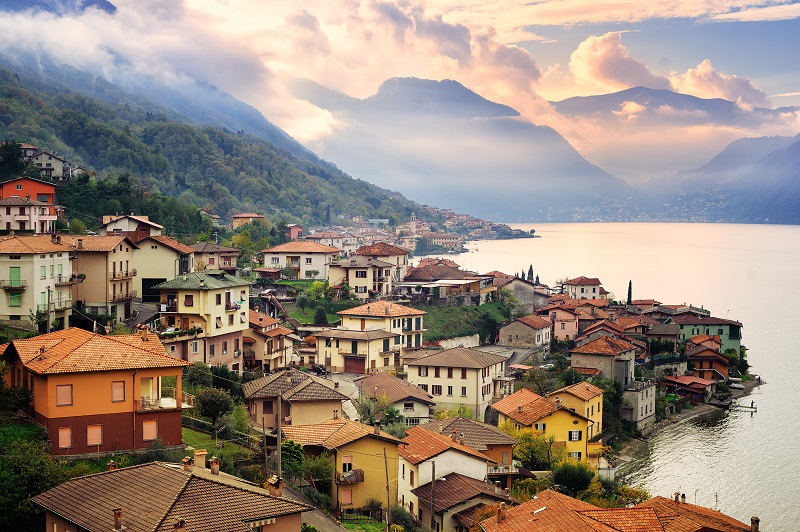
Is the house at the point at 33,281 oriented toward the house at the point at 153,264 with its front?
no

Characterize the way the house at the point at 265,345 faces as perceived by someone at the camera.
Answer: facing the viewer and to the right of the viewer

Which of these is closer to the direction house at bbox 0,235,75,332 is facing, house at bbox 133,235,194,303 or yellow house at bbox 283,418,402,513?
the yellow house

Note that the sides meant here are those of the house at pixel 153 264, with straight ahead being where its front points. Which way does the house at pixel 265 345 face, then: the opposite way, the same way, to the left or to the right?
the same way

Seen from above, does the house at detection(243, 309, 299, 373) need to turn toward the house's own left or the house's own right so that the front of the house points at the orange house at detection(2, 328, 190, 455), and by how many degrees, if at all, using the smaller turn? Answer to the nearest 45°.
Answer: approximately 45° to the house's own right

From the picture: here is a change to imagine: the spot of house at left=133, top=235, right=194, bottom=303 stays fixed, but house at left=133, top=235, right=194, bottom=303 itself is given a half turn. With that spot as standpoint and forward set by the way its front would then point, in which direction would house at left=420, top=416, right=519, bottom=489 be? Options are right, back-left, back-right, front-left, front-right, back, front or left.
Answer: back

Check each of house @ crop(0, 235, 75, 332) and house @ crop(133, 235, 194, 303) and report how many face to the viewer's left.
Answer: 0

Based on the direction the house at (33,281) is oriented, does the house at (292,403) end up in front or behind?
in front

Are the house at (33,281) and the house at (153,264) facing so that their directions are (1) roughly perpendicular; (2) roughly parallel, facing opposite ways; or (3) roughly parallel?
roughly parallel

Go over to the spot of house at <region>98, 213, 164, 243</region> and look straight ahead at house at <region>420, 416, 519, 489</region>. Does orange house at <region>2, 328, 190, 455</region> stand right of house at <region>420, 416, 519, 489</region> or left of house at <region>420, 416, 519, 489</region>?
right

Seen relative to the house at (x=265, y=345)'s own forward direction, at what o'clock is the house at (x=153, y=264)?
the house at (x=153, y=264) is roughly at 5 o'clock from the house at (x=265, y=345).

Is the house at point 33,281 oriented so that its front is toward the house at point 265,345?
no

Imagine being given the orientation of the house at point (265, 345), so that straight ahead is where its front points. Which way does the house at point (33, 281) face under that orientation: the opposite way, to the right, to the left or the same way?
the same way

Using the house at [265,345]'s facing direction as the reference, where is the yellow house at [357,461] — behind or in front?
in front
